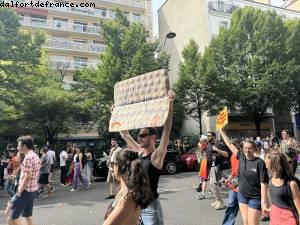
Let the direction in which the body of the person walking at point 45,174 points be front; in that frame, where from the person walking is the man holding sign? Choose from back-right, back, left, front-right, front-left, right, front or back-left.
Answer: left

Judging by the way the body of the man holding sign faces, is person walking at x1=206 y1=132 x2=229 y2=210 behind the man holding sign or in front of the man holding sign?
behind

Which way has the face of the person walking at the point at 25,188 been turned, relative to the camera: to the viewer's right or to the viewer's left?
to the viewer's left

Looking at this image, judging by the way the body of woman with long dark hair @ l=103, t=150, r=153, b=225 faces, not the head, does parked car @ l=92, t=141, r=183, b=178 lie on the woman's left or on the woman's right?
on the woman's right

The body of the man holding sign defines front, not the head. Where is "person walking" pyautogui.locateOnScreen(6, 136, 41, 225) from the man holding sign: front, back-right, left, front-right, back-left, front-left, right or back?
right

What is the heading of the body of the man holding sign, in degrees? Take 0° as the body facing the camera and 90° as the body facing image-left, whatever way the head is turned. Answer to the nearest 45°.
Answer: approximately 45°

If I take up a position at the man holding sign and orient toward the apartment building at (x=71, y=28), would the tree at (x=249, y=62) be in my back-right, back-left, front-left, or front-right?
front-right
